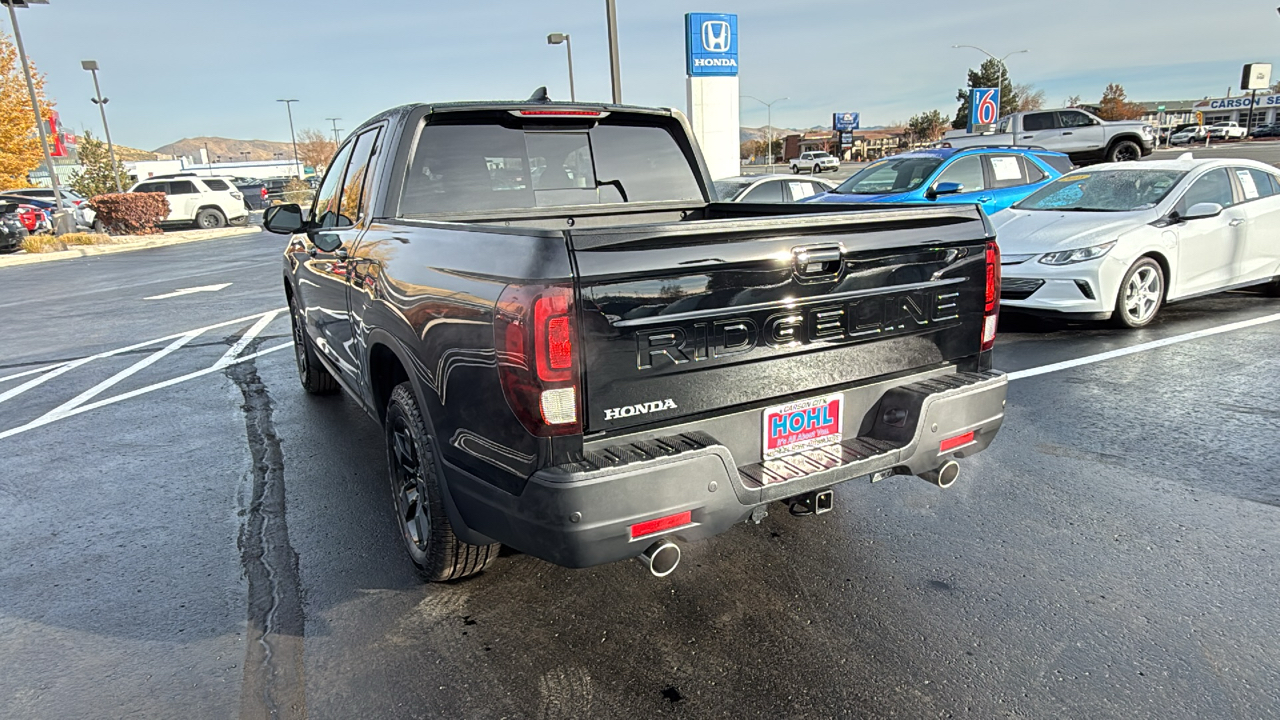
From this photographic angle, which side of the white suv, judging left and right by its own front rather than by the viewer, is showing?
left

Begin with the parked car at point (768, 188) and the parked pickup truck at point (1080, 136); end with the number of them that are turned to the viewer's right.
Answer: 1

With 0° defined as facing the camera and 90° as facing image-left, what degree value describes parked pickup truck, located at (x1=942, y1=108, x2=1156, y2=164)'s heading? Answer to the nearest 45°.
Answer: approximately 270°

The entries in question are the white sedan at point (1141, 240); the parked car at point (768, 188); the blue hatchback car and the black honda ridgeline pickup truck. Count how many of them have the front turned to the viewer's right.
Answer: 0

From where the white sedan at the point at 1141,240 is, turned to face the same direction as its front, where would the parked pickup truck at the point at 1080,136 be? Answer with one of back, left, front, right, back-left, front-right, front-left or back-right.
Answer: back-right

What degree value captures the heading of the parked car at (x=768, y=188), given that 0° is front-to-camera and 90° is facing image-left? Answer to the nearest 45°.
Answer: approximately 45°

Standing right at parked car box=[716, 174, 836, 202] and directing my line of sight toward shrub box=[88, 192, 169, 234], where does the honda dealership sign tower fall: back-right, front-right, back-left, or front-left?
front-right

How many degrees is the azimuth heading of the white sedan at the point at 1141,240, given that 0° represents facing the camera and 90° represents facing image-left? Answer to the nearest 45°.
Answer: approximately 45°

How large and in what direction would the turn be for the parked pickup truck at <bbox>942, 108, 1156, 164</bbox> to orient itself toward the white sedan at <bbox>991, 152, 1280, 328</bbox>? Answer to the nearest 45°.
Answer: approximately 90° to its right

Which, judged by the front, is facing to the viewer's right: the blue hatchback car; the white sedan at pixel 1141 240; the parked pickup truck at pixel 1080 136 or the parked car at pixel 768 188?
the parked pickup truck at pixel 1080 136

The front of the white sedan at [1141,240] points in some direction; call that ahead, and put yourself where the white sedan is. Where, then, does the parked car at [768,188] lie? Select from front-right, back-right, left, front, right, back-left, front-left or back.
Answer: right

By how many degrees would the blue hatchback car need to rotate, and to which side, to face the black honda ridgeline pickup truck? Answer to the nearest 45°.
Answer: approximately 45° to its left

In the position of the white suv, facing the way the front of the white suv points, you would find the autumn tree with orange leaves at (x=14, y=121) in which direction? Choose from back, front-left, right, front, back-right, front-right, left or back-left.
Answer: front-right

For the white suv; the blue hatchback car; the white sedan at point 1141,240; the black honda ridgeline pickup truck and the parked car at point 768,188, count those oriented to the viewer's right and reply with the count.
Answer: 0

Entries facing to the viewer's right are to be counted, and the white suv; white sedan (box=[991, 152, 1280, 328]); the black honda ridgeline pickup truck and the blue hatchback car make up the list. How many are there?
0
